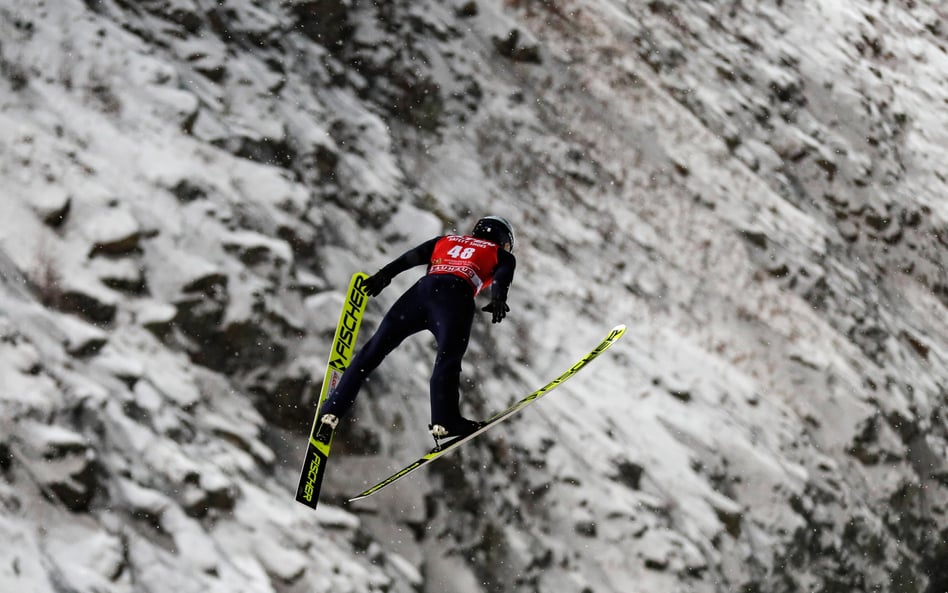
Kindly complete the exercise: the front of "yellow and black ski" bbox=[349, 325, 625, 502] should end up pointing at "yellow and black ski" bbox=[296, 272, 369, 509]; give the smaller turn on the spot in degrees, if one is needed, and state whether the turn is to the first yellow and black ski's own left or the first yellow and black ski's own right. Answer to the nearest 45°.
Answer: approximately 135° to the first yellow and black ski's own left

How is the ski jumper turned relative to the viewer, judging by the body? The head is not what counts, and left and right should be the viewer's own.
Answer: facing away from the viewer and to the right of the viewer

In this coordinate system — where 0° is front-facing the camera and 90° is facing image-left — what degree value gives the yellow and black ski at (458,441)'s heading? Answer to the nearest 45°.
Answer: approximately 225°
